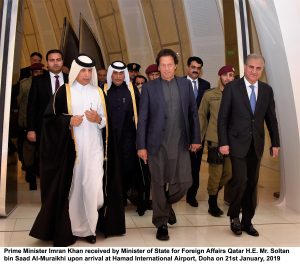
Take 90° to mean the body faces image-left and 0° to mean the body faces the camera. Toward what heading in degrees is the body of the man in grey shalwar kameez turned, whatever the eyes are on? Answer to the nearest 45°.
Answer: approximately 0°

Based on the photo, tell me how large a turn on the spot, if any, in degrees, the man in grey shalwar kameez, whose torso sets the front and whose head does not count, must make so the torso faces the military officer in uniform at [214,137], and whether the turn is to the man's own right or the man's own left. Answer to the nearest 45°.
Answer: approximately 135° to the man's own left

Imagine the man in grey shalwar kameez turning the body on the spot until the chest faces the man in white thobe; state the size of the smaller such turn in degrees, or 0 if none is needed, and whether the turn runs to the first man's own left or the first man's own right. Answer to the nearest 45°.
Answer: approximately 90° to the first man's own right

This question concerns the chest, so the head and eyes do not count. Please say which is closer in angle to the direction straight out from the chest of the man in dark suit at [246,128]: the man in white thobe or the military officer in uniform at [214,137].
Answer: the man in white thobe

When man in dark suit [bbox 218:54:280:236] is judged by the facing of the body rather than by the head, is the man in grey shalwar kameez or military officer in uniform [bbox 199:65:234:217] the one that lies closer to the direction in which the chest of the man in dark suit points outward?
the man in grey shalwar kameez

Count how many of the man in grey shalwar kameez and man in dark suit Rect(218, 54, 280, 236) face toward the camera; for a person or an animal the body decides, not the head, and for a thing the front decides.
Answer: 2

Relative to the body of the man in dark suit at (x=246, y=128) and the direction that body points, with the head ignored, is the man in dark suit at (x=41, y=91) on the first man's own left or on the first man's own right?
on the first man's own right

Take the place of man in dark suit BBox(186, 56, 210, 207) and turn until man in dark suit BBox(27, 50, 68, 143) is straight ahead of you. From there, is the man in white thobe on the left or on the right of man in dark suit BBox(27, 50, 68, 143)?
left

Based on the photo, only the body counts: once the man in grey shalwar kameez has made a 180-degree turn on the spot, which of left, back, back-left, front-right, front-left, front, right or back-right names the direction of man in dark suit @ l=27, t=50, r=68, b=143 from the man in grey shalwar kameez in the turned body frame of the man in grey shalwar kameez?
front-left

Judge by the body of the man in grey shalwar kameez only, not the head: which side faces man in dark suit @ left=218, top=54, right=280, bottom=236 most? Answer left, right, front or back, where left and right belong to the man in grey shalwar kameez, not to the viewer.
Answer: left
